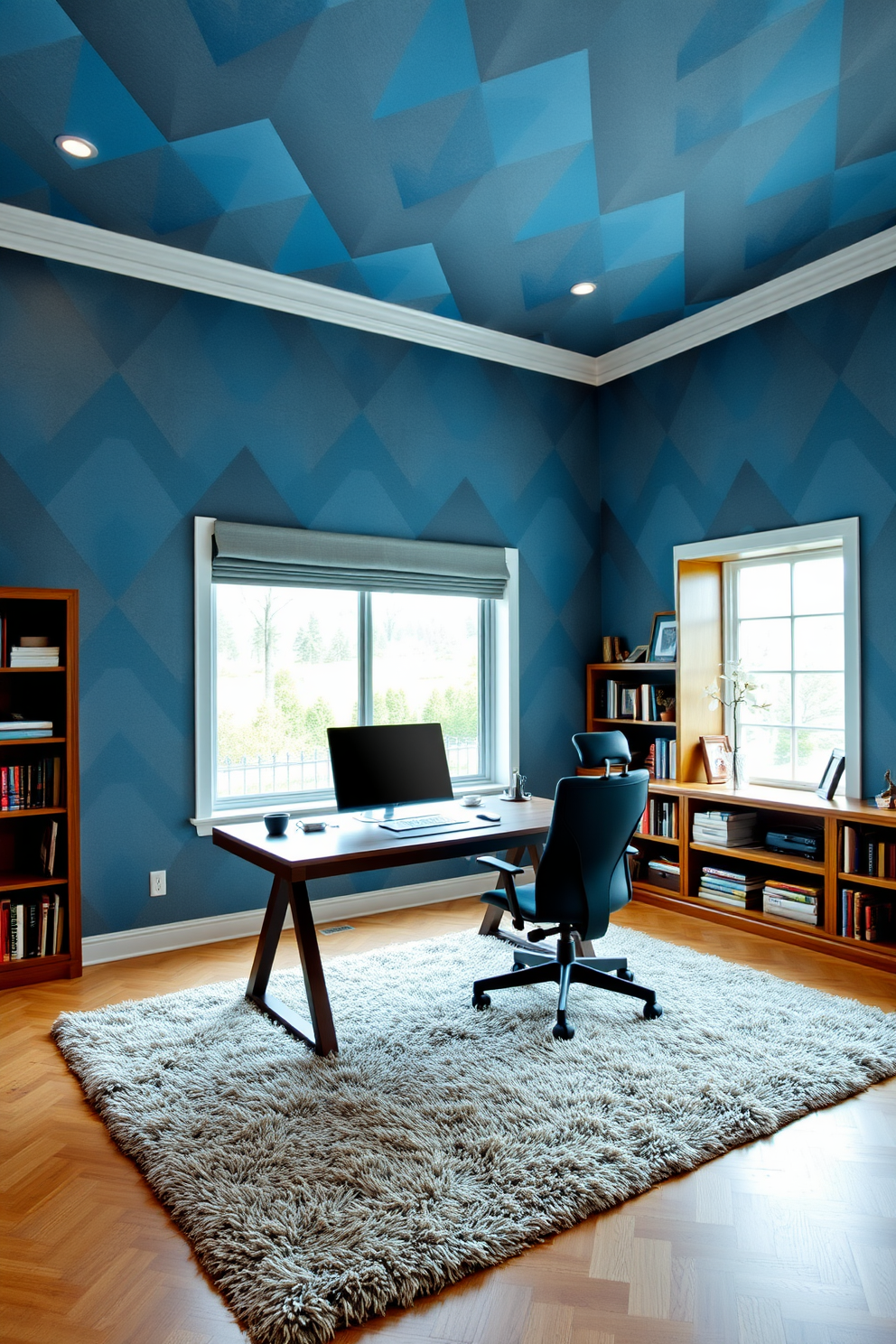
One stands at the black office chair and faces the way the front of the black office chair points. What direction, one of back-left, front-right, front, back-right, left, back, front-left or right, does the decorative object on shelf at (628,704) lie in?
front-right

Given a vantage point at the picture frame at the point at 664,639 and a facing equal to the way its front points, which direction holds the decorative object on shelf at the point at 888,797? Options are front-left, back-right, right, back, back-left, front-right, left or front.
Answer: left

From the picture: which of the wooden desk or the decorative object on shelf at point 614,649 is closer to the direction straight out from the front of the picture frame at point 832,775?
the wooden desk

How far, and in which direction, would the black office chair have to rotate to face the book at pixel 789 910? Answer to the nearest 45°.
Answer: approximately 90° to its right

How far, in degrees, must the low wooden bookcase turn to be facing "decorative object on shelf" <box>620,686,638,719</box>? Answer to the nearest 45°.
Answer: approximately 90° to its right

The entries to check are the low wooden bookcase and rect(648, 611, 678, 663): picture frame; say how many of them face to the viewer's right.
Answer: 0

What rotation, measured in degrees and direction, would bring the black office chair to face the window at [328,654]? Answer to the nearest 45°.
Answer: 0° — it already faces it

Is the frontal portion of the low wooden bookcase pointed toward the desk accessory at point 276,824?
yes

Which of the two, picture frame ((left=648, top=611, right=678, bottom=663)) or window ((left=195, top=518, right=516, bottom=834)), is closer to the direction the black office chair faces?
the window

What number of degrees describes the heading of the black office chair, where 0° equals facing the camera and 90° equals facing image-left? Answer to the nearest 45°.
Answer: approximately 135°

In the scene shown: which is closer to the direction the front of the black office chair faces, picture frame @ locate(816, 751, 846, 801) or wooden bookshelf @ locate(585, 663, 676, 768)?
the wooden bookshelf
